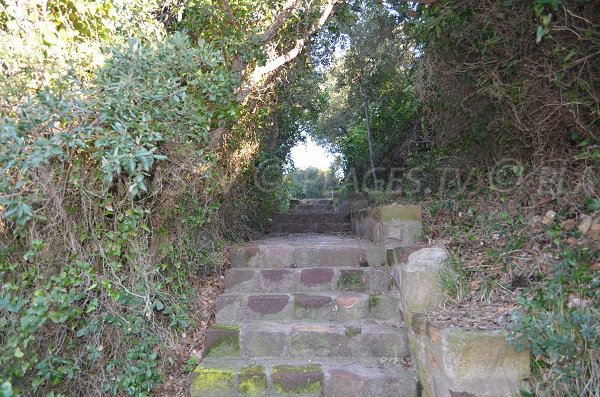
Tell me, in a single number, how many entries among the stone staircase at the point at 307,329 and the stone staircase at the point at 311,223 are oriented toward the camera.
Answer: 2

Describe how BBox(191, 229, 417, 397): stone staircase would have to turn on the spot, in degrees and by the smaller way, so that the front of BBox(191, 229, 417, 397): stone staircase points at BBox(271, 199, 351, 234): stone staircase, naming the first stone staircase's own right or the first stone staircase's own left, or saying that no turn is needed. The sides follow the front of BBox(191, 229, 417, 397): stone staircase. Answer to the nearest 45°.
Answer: approximately 180°

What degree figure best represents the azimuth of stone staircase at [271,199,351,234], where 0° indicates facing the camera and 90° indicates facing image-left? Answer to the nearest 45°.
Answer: approximately 0°

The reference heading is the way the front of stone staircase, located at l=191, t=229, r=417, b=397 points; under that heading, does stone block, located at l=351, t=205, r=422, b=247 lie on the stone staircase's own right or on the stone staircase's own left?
on the stone staircase's own left

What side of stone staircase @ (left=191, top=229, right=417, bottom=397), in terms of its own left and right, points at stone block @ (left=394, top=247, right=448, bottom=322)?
left
